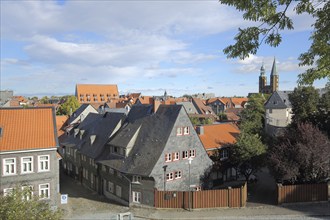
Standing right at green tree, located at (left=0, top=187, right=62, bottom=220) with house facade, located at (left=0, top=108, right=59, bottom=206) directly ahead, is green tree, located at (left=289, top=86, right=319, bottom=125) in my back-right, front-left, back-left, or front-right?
front-right

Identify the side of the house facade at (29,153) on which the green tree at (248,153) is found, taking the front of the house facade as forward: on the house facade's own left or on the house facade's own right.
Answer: on the house facade's own left

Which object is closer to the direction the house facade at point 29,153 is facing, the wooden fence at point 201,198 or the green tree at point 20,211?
the green tree

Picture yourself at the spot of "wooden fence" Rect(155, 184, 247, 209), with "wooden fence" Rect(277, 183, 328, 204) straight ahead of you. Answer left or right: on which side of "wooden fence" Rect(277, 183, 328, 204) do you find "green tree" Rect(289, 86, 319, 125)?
left

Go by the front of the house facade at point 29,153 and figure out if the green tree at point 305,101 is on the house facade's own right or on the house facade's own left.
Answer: on the house facade's own left

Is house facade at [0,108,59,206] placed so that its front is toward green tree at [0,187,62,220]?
yes

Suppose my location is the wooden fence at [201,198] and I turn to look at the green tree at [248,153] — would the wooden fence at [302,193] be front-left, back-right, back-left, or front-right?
front-right

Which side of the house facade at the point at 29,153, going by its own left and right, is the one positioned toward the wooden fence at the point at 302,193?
left

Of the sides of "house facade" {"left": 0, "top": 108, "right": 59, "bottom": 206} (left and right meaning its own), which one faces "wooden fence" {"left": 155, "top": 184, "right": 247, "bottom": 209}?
left

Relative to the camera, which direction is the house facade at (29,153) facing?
toward the camera
